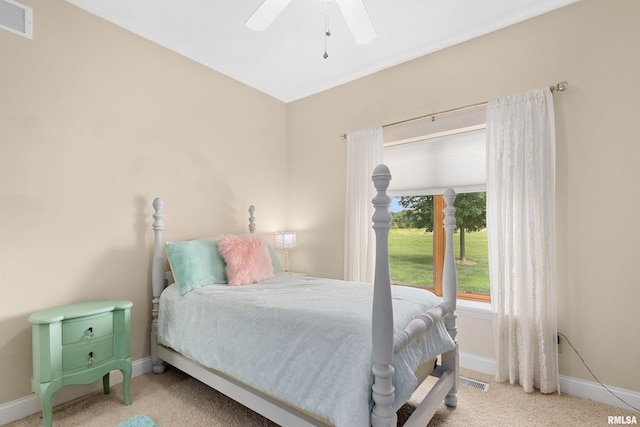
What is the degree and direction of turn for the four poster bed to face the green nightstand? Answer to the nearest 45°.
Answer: approximately 135° to its right

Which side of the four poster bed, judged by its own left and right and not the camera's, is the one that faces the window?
left

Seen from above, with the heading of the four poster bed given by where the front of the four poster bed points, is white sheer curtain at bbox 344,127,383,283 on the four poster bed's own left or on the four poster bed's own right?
on the four poster bed's own left

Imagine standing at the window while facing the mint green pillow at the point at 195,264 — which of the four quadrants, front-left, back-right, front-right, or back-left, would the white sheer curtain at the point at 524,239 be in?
back-left

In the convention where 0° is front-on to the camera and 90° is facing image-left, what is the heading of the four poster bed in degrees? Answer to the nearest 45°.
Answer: approximately 315°

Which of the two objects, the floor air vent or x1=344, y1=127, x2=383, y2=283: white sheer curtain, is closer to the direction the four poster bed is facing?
the floor air vent

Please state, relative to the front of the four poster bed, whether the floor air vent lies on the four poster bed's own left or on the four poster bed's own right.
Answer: on the four poster bed's own left

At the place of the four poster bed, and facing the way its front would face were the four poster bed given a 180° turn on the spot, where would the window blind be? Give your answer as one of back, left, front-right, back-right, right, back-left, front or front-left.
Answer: right

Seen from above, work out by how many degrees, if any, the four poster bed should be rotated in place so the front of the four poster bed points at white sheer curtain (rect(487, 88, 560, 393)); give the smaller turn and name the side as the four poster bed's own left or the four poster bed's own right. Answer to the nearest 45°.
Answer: approximately 45° to the four poster bed's own left
